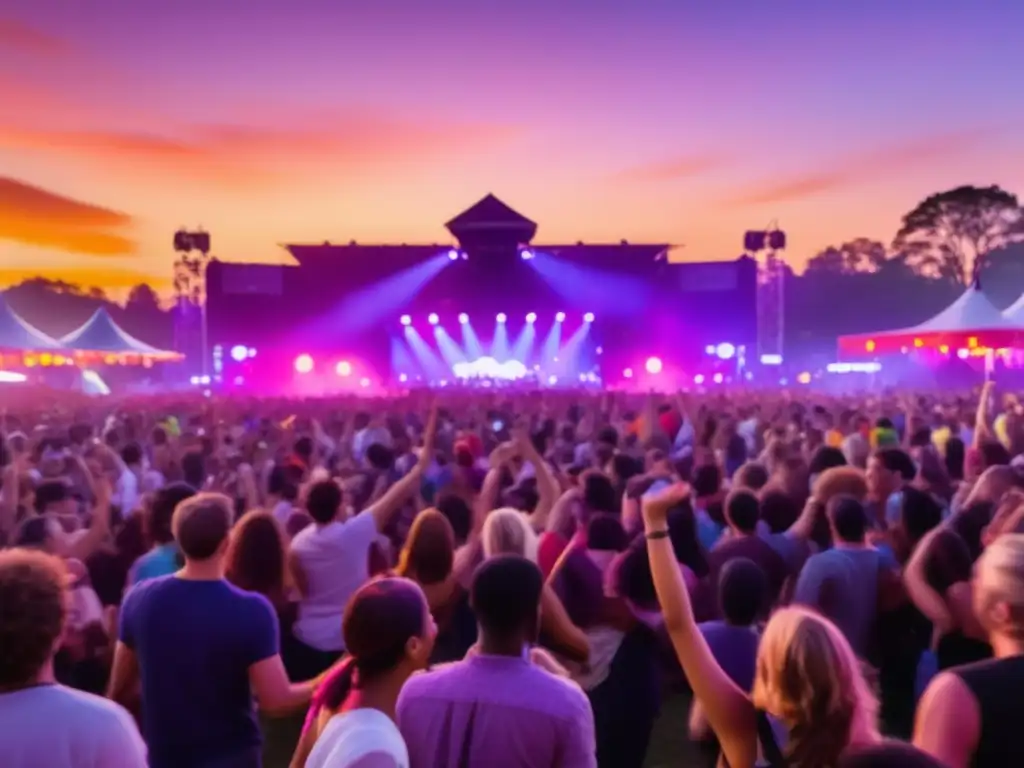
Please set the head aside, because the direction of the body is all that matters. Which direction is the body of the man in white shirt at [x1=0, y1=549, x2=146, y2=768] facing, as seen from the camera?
away from the camera

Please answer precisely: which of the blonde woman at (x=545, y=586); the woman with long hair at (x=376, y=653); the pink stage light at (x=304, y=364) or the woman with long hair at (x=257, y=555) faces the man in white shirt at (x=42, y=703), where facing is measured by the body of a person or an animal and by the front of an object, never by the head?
the pink stage light

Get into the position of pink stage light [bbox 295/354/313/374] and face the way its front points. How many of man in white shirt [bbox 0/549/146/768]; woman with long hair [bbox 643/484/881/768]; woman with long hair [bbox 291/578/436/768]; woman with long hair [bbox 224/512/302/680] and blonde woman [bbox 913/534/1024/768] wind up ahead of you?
5

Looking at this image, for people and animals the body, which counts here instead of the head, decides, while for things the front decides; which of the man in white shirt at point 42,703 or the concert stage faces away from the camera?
the man in white shirt

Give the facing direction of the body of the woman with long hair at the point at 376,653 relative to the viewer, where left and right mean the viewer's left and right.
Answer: facing away from the viewer and to the right of the viewer

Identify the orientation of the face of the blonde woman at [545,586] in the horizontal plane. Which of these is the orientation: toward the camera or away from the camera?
away from the camera

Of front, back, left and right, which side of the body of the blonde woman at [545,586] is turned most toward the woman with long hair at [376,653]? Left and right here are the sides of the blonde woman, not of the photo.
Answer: back

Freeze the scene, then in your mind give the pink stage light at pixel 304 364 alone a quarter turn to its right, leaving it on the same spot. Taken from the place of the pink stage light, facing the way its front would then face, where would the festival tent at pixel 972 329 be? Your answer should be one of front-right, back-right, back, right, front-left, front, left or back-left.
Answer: back-left

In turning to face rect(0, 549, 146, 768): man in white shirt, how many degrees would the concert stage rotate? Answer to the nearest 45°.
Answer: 0° — it already faces them

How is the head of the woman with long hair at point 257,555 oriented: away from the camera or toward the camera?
away from the camera

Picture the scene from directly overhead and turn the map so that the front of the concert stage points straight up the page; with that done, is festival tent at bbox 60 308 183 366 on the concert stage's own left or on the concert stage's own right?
on the concert stage's own right

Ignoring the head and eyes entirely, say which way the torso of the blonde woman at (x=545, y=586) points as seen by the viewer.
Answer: away from the camera

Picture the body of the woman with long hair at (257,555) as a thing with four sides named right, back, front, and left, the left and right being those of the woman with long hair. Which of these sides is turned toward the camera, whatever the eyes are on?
back

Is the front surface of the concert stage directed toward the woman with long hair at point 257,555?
yes

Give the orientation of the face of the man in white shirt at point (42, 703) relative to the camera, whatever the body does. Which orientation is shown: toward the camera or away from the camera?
away from the camera

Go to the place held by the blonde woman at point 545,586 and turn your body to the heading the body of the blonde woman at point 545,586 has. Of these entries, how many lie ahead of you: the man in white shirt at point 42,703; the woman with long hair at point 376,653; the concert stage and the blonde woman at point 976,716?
1

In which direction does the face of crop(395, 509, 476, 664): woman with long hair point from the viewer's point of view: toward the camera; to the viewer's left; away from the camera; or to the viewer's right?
away from the camera

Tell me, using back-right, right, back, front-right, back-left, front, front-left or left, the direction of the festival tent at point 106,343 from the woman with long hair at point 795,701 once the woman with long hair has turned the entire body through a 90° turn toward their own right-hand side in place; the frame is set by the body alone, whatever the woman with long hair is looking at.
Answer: back-left

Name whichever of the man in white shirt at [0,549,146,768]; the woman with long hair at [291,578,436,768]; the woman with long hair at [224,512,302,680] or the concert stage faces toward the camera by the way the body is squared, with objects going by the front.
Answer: the concert stage

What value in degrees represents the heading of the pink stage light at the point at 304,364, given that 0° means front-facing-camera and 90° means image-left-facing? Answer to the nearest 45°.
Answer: approximately 0°

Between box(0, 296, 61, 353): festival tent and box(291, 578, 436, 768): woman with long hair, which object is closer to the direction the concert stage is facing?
the woman with long hair

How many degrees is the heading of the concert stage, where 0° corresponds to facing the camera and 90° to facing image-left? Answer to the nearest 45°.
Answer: approximately 0°
